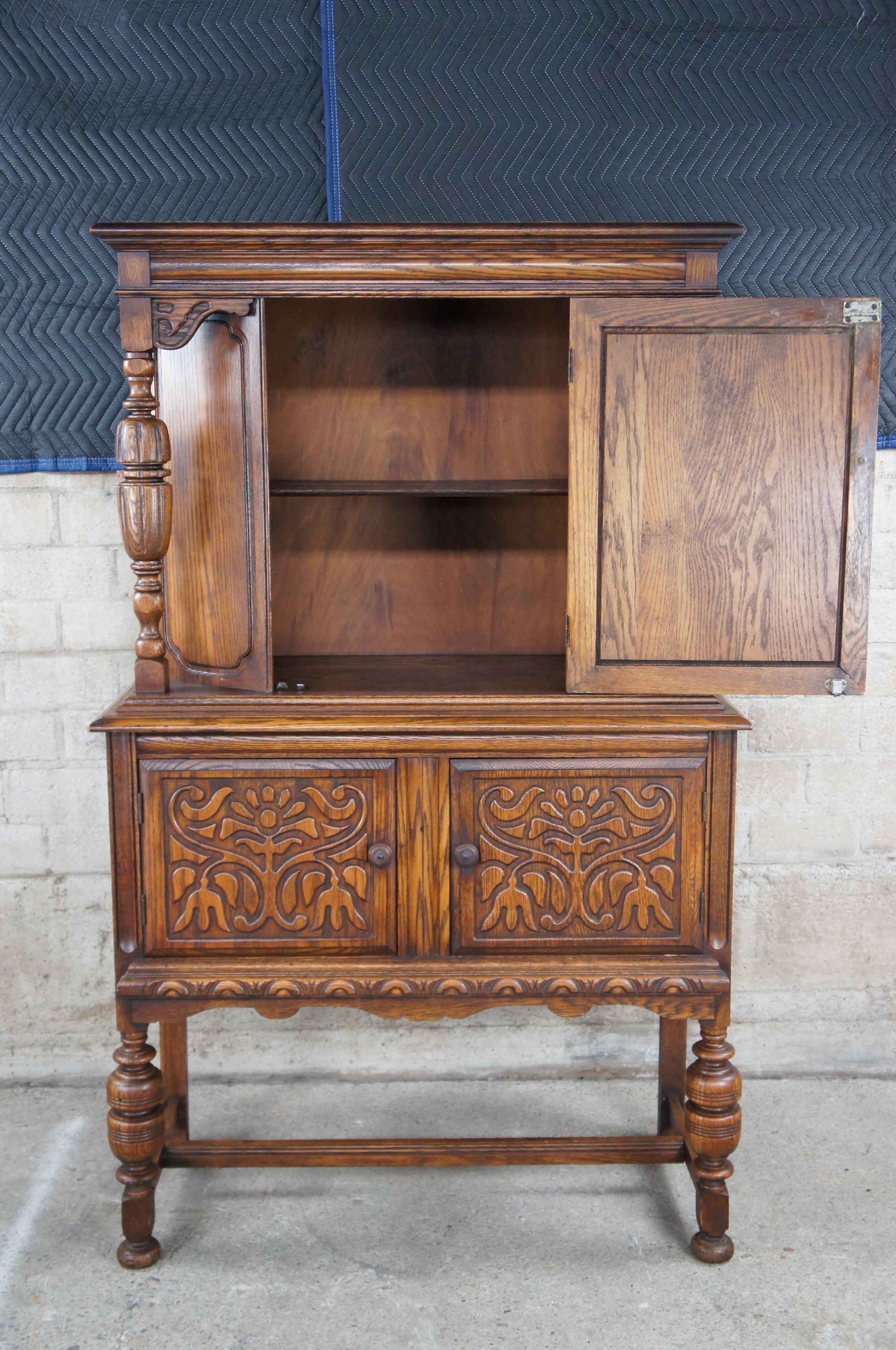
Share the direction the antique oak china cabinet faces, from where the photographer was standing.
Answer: facing the viewer
